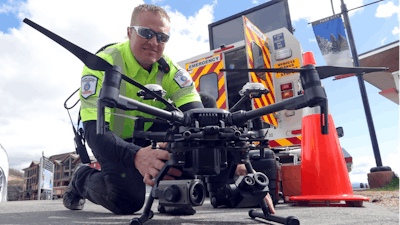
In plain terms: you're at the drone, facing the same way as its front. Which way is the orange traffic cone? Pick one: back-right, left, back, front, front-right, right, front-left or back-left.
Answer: back-left

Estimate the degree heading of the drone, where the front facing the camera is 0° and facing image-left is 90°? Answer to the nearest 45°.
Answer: approximately 0°

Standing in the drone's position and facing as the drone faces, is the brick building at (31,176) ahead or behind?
behind

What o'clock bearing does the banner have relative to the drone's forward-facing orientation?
The banner is roughly at 7 o'clock from the drone.

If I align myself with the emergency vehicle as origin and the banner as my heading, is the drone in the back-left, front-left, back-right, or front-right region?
back-right

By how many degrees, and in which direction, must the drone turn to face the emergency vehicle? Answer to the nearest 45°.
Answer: approximately 180°

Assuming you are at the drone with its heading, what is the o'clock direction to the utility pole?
The utility pole is roughly at 7 o'clock from the drone.

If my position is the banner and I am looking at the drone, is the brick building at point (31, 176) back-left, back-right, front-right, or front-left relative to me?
back-right
